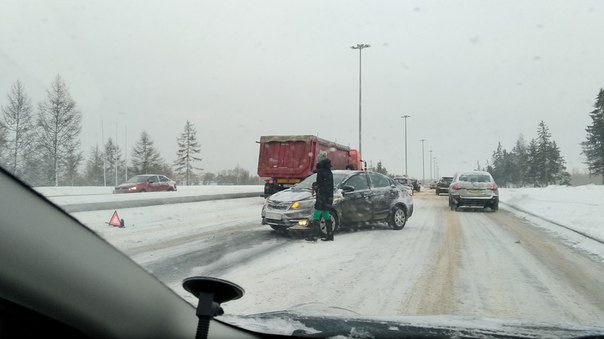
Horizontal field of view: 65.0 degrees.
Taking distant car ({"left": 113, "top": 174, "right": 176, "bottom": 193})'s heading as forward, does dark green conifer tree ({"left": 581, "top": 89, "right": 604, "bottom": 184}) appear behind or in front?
behind

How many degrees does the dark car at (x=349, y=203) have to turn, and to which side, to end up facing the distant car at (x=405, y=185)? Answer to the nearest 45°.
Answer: approximately 135° to its right

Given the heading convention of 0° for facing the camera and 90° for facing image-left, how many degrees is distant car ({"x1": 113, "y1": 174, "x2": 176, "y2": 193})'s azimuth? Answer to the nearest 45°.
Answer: approximately 45°

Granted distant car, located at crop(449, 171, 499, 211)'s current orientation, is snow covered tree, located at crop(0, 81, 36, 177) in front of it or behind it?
behind

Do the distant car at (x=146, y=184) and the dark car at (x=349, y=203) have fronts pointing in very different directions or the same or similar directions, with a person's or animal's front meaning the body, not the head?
same or similar directions

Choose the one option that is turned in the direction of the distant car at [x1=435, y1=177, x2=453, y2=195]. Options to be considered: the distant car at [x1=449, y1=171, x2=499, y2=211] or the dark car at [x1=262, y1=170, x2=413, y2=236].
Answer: the distant car at [x1=449, y1=171, x2=499, y2=211]

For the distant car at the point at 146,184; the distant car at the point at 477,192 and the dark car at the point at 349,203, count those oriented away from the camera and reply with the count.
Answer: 1

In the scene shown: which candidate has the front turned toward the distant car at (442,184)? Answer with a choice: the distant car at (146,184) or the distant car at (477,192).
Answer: the distant car at (477,192)

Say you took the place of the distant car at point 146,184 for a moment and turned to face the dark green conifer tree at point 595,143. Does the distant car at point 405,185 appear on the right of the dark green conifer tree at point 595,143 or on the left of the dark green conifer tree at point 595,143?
left

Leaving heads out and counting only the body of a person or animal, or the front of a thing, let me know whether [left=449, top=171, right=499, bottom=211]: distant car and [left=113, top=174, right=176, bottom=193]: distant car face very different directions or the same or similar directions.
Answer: very different directions

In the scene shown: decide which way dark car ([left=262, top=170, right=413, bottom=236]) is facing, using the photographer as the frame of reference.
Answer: facing the viewer and to the left of the viewer

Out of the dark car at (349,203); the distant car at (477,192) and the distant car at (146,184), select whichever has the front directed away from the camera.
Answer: the distant car at (477,192)

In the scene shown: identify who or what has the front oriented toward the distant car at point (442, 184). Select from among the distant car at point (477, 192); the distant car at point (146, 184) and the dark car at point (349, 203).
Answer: the distant car at point (477, 192)

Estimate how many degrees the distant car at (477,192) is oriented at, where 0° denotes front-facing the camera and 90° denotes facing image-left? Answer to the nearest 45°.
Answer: approximately 180°

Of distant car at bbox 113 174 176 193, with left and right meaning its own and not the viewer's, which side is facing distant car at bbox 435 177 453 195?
back
